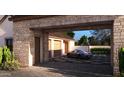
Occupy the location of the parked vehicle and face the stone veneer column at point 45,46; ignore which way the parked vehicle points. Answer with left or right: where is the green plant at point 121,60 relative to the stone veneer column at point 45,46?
left

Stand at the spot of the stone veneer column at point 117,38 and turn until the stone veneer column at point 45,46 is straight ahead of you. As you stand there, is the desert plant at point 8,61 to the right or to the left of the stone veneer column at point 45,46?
left
